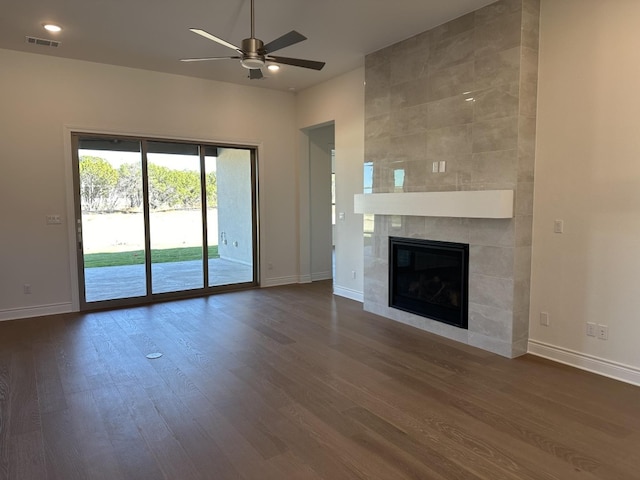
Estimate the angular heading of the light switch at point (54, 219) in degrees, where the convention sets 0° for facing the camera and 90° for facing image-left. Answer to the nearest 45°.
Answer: approximately 0°

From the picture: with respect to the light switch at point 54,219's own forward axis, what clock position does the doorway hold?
The doorway is roughly at 9 o'clock from the light switch.

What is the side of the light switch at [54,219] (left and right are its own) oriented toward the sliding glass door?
left

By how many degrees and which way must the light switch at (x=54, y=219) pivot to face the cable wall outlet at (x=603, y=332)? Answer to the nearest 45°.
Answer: approximately 45° to its left
